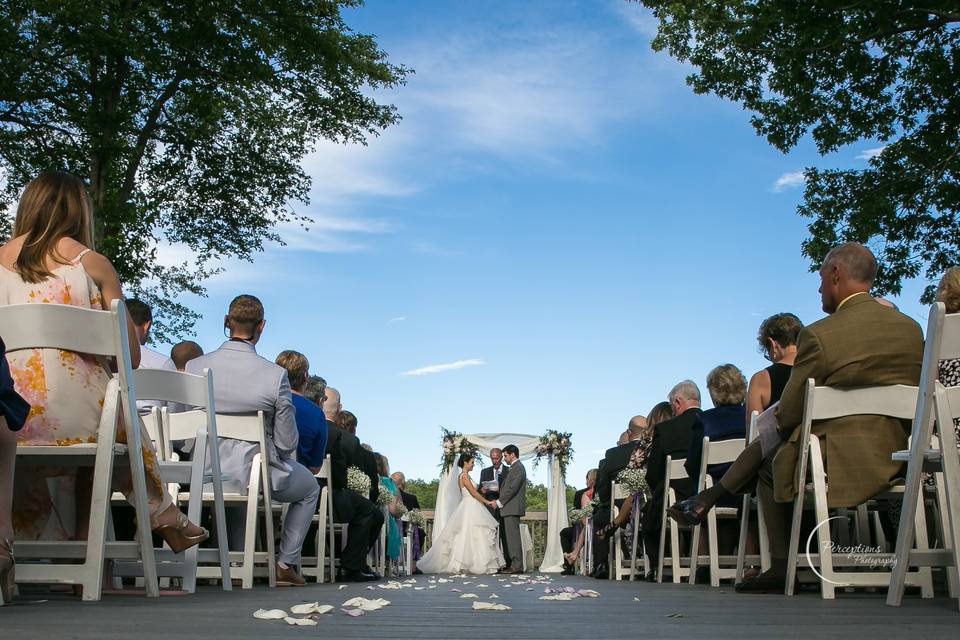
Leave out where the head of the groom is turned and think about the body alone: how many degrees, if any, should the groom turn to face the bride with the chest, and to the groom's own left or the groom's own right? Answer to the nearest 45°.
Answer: approximately 45° to the groom's own right

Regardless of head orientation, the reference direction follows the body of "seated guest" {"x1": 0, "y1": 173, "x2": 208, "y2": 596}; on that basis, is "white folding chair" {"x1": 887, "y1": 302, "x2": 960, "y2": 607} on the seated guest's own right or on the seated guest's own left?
on the seated guest's own right

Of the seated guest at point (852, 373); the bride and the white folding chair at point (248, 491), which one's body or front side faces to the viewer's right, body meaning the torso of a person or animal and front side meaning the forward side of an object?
the bride

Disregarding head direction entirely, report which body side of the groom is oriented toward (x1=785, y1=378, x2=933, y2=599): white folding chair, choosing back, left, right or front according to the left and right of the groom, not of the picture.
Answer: left

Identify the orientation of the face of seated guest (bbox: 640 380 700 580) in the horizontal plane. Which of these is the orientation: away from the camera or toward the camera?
away from the camera

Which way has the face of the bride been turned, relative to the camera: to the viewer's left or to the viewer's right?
to the viewer's right

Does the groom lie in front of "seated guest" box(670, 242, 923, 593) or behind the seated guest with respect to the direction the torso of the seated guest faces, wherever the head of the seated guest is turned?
in front

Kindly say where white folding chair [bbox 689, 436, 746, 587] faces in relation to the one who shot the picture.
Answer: facing away from the viewer and to the left of the viewer

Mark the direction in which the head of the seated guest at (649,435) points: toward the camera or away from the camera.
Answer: away from the camera

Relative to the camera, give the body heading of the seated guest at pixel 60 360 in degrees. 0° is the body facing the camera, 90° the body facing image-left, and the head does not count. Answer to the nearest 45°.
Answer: approximately 225°

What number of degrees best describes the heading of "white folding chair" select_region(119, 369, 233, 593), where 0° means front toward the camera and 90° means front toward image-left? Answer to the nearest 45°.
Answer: approximately 225°

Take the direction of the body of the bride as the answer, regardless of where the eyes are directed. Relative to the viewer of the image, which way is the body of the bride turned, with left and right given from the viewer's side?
facing to the right of the viewer

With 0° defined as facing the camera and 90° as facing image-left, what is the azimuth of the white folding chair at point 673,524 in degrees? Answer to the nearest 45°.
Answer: approximately 135°

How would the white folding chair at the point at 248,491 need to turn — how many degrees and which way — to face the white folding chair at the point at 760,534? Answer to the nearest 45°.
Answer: approximately 90° to its right

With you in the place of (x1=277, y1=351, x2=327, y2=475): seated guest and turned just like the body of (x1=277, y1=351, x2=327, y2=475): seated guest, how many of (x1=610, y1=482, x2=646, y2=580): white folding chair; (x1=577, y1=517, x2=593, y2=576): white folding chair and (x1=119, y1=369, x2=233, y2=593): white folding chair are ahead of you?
2

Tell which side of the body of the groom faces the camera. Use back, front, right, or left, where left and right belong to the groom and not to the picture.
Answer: left
